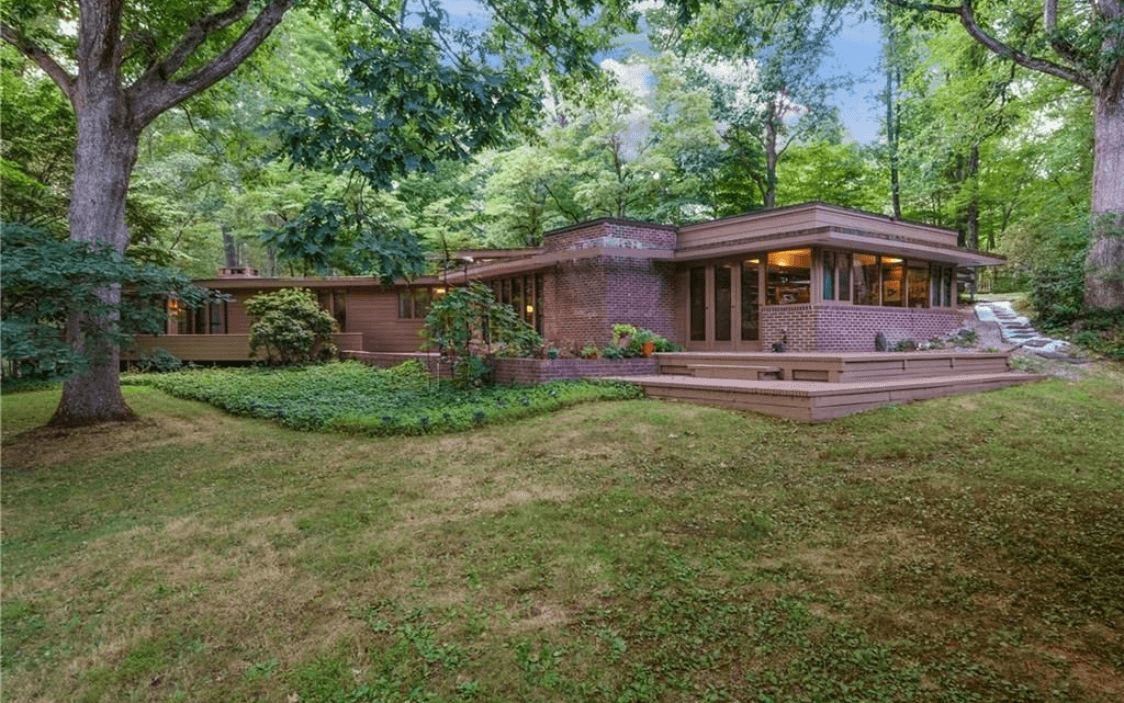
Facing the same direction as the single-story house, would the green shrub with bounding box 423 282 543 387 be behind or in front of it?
in front

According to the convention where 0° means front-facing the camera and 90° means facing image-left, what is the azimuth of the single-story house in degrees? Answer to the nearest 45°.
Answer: approximately 45°

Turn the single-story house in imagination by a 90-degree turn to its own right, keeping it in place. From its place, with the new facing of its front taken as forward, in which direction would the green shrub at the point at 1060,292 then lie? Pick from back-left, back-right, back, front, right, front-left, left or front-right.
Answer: back-right

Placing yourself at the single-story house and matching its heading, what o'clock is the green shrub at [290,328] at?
The green shrub is roughly at 2 o'clock from the single-story house.

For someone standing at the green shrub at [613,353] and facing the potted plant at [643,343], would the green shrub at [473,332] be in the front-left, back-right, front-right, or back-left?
back-left
